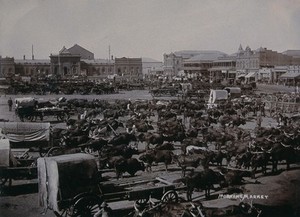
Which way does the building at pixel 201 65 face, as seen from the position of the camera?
facing the viewer

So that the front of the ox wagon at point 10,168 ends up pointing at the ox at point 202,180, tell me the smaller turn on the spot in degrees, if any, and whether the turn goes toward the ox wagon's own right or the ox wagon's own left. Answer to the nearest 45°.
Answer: approximately 45° to the ox wagon's own right

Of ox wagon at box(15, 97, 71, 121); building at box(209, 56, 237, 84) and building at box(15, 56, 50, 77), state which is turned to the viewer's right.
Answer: the ox wagon

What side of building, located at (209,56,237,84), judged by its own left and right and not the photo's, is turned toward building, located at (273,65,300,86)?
left

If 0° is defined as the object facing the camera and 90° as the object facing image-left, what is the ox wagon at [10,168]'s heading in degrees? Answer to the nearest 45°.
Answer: approximately 270°

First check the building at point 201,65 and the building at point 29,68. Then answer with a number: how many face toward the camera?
2

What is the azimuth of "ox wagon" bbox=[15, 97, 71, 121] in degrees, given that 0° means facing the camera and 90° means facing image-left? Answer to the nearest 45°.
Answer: approximately 270°

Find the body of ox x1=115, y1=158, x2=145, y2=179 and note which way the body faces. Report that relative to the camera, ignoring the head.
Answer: to the viewer's right

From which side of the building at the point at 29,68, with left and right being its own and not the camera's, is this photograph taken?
front

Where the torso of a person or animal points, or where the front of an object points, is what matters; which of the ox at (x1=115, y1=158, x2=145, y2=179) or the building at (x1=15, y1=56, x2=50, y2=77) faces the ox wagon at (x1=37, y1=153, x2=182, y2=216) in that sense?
the building

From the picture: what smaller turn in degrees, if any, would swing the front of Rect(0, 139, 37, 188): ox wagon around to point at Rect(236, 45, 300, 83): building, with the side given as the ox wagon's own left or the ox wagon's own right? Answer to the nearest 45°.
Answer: approximately 45° to the ox wagon's own left
